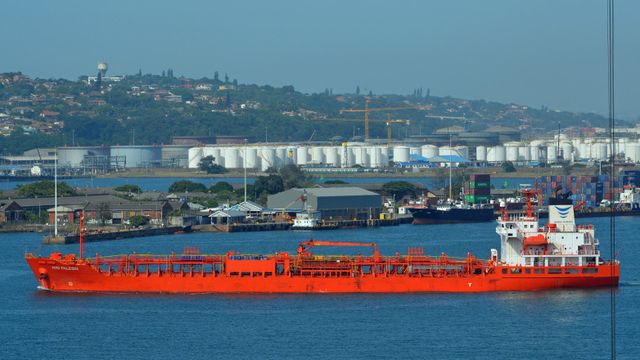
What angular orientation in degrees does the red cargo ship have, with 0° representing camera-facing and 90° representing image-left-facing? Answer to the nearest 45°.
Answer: approximately 90°

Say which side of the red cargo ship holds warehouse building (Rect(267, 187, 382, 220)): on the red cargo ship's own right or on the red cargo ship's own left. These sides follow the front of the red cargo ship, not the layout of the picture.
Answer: on the red cargo ship's own right
